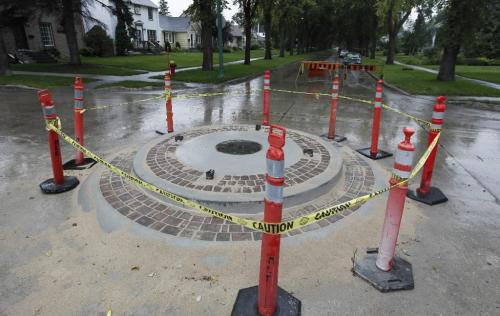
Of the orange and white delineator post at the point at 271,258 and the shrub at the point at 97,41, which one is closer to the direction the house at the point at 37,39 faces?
the orange and white delineator post

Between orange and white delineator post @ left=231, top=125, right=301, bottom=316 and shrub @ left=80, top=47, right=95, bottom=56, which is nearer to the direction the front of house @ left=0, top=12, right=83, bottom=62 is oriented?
the orange and white delineator post

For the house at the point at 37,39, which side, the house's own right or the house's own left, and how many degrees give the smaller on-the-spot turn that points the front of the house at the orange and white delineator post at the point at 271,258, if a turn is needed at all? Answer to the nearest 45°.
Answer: approximately 45° to the house's own right

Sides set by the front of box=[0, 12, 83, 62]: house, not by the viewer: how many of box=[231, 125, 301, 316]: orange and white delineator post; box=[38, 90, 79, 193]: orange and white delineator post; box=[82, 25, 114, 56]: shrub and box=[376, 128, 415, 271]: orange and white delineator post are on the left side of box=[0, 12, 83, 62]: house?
1

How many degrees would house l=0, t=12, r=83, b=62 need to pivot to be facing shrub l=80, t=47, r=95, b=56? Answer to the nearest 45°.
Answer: approximately 90° to its left

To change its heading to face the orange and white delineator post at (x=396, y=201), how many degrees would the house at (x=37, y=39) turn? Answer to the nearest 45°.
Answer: approximately 45° to its right

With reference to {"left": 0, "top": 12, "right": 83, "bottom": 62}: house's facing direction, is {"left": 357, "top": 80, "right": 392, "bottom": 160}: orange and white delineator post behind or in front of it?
in front

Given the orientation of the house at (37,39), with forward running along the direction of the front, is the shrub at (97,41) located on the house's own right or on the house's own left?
on the house's own left

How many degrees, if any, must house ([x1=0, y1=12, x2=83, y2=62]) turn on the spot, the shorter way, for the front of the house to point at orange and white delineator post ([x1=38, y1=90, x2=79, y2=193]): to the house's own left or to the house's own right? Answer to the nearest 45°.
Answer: approximately 45° to the house's own right

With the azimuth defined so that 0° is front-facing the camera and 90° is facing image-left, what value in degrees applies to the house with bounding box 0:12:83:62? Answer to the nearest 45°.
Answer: approximately 315°
